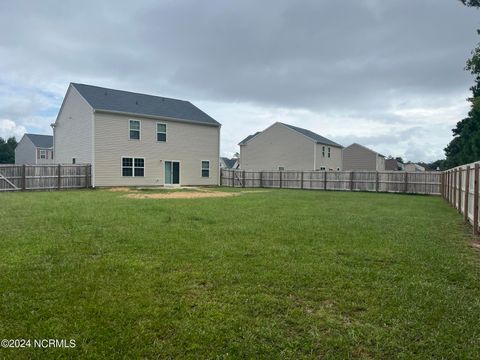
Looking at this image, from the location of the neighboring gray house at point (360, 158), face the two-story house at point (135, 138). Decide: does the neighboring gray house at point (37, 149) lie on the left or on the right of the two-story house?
right

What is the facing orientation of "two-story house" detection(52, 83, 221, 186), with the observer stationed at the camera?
facing away from the viewer and to the left of the viewer

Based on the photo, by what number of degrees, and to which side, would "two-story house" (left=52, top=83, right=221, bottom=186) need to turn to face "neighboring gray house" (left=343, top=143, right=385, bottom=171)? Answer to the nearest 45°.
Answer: approximately 90° to its right

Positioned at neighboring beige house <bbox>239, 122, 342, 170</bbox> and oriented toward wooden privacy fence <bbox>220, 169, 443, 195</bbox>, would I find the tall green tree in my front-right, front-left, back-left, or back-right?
front-left

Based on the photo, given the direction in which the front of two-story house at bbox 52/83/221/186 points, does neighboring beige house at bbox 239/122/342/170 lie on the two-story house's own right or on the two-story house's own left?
on the two-story house's own right

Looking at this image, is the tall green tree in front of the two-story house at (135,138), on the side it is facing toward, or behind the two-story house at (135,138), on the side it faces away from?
behind
